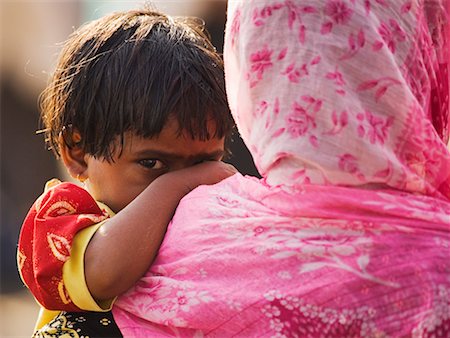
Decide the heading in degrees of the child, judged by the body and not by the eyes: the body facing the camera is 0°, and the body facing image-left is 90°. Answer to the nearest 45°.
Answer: approximately 315°
